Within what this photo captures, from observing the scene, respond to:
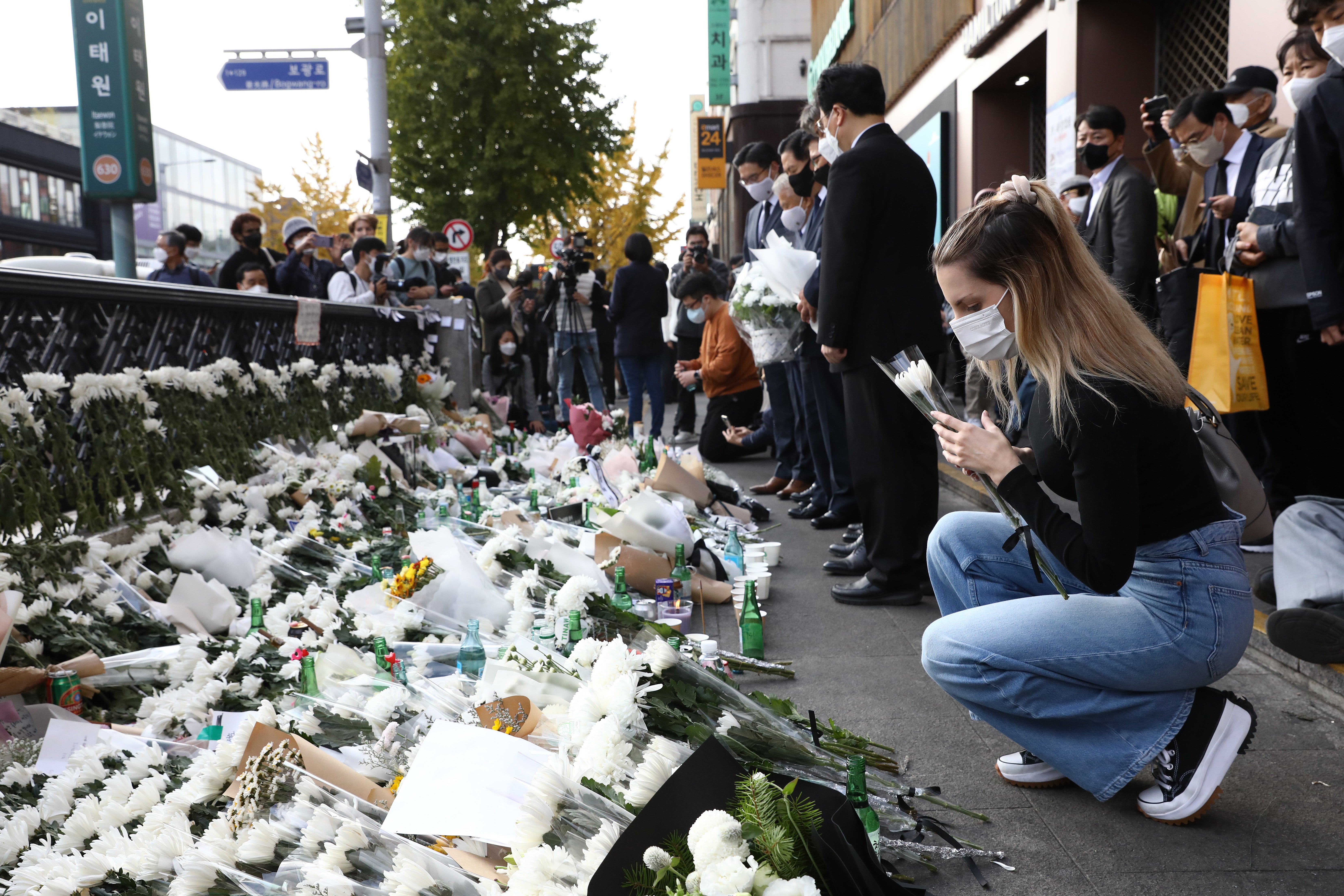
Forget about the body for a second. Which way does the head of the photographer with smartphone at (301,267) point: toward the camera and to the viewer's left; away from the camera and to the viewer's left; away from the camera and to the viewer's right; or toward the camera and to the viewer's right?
toward the camera and to the viewer's right

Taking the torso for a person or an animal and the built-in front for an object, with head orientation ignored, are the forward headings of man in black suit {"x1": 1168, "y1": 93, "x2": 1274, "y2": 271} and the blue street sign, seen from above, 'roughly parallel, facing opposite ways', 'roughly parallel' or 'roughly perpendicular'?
roughly perpendicular

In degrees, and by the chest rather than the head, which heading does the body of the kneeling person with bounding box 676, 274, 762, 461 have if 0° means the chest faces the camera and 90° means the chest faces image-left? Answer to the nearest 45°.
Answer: approximately 90°

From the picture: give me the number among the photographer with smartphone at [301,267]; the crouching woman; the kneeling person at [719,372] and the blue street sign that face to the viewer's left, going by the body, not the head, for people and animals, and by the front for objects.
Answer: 2

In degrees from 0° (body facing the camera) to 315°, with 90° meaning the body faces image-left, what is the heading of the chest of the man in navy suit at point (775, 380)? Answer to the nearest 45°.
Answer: approximately 45°

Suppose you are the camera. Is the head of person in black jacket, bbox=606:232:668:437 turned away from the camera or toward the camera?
away from the camera
